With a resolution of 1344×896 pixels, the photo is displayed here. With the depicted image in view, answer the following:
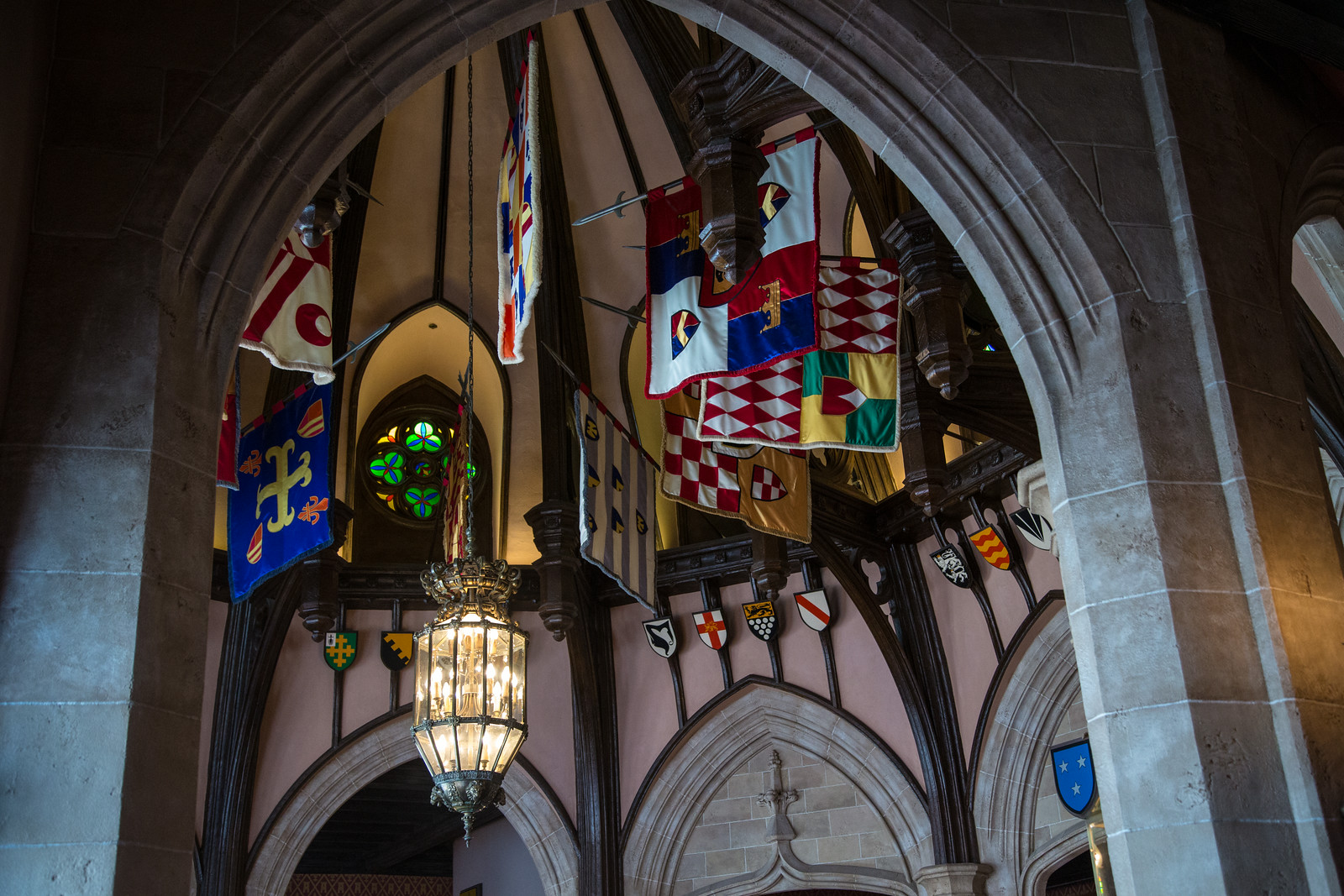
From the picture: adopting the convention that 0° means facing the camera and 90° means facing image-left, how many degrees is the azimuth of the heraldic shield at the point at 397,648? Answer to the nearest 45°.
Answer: approximately 0°

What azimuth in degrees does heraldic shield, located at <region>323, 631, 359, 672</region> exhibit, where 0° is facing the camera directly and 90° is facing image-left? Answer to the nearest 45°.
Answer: approximately 0°
